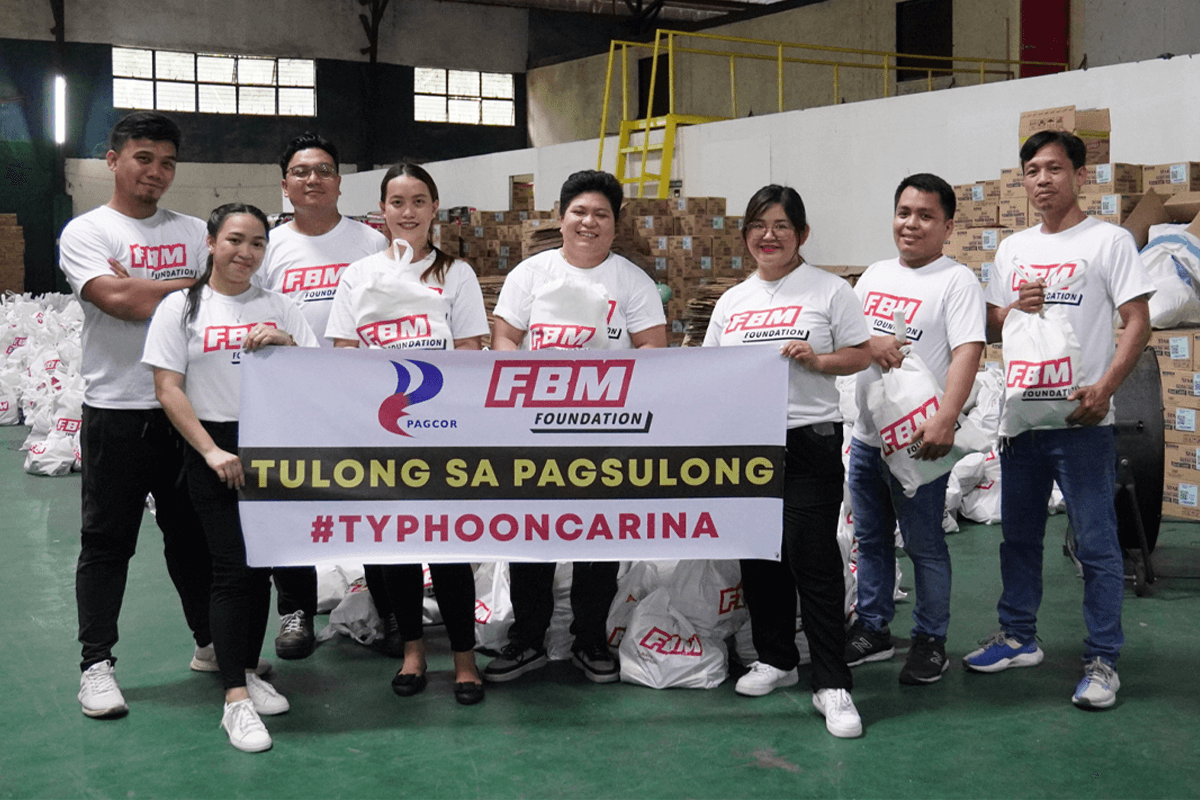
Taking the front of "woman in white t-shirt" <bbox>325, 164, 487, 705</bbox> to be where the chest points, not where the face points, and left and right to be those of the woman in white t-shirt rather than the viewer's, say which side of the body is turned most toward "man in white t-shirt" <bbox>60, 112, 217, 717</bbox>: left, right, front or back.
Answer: right

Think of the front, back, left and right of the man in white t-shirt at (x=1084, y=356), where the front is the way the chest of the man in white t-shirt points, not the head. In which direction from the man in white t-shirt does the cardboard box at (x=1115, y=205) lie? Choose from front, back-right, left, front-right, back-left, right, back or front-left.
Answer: back-right

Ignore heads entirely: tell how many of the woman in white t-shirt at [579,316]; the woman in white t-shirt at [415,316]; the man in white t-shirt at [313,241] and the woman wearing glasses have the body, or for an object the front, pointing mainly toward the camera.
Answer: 4

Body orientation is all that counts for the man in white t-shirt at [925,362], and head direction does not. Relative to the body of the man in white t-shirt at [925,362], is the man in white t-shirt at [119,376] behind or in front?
in front

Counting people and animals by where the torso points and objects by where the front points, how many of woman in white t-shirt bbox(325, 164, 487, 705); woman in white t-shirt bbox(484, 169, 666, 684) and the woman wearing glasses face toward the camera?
3

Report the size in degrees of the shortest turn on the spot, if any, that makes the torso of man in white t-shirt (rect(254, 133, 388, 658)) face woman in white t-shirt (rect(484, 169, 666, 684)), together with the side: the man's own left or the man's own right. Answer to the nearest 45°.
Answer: approximately 45° to the man's own left

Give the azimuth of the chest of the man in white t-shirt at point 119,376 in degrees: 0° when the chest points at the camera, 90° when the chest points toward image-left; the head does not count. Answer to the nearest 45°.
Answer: approximately 315°

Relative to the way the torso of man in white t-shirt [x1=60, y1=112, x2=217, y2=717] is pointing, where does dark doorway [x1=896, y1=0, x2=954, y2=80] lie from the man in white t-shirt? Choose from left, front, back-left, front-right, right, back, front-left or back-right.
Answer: left

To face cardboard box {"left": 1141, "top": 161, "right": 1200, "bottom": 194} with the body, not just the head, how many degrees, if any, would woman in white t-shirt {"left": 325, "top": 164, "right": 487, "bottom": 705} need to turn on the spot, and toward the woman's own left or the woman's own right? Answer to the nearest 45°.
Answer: approximately 135° to the woman's own left

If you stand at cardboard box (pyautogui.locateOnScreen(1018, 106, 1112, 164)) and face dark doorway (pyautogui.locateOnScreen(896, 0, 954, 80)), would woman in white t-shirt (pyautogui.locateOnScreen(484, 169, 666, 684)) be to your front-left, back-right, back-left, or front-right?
back-left
